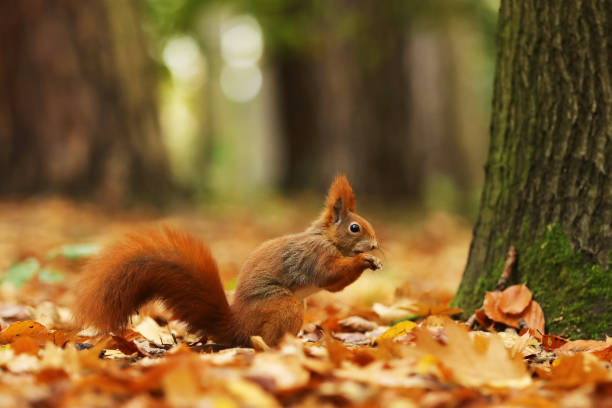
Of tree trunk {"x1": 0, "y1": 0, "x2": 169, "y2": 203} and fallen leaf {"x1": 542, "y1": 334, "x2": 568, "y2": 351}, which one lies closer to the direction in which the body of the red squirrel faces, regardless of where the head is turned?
the fallen leaf

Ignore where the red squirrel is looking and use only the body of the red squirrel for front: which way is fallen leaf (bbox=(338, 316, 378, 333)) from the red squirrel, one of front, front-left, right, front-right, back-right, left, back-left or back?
front-left

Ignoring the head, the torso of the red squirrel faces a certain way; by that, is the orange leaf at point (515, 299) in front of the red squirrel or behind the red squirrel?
in front

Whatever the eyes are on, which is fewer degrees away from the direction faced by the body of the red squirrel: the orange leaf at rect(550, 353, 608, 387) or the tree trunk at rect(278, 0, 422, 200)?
the orange leaf

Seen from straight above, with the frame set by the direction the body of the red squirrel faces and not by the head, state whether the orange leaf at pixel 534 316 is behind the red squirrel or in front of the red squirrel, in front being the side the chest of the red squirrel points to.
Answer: in front

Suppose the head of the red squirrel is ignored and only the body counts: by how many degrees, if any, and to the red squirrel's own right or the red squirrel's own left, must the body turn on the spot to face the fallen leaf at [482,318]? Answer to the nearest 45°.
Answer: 0° — it already faces it

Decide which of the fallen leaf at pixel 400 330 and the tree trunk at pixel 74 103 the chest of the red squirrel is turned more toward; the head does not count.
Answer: the fallen leaf

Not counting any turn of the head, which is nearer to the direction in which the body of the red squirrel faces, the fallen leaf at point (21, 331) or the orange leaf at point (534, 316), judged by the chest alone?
the orange leaf

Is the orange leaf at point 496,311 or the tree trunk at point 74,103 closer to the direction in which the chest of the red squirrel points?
the orange leaf

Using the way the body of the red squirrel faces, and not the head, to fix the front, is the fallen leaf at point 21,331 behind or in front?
behind

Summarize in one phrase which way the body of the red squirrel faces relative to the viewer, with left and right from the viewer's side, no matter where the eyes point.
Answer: facing to the right of the viewer

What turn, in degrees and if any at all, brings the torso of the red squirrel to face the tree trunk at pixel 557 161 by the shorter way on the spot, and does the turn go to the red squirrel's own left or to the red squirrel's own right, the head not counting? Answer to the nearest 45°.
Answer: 0° — it already faces it

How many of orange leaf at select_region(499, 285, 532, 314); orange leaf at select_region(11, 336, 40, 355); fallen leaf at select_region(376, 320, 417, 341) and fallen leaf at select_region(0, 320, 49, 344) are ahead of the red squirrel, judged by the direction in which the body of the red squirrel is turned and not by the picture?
2

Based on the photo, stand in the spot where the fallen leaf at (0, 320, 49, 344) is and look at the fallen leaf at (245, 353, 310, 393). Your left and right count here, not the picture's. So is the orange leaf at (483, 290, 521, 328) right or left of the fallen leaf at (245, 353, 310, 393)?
left

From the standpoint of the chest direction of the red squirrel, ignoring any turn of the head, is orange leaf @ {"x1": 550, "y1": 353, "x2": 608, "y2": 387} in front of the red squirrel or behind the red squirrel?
in front

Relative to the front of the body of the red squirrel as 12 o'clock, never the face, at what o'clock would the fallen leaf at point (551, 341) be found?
The fallen leaf is roughly at 12 o'clock from the red squirrel.

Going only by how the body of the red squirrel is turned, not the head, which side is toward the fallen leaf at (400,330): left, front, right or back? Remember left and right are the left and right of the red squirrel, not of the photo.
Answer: front

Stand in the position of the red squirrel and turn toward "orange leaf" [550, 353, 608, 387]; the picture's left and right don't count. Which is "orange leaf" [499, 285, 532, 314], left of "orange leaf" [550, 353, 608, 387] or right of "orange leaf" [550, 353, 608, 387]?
left
